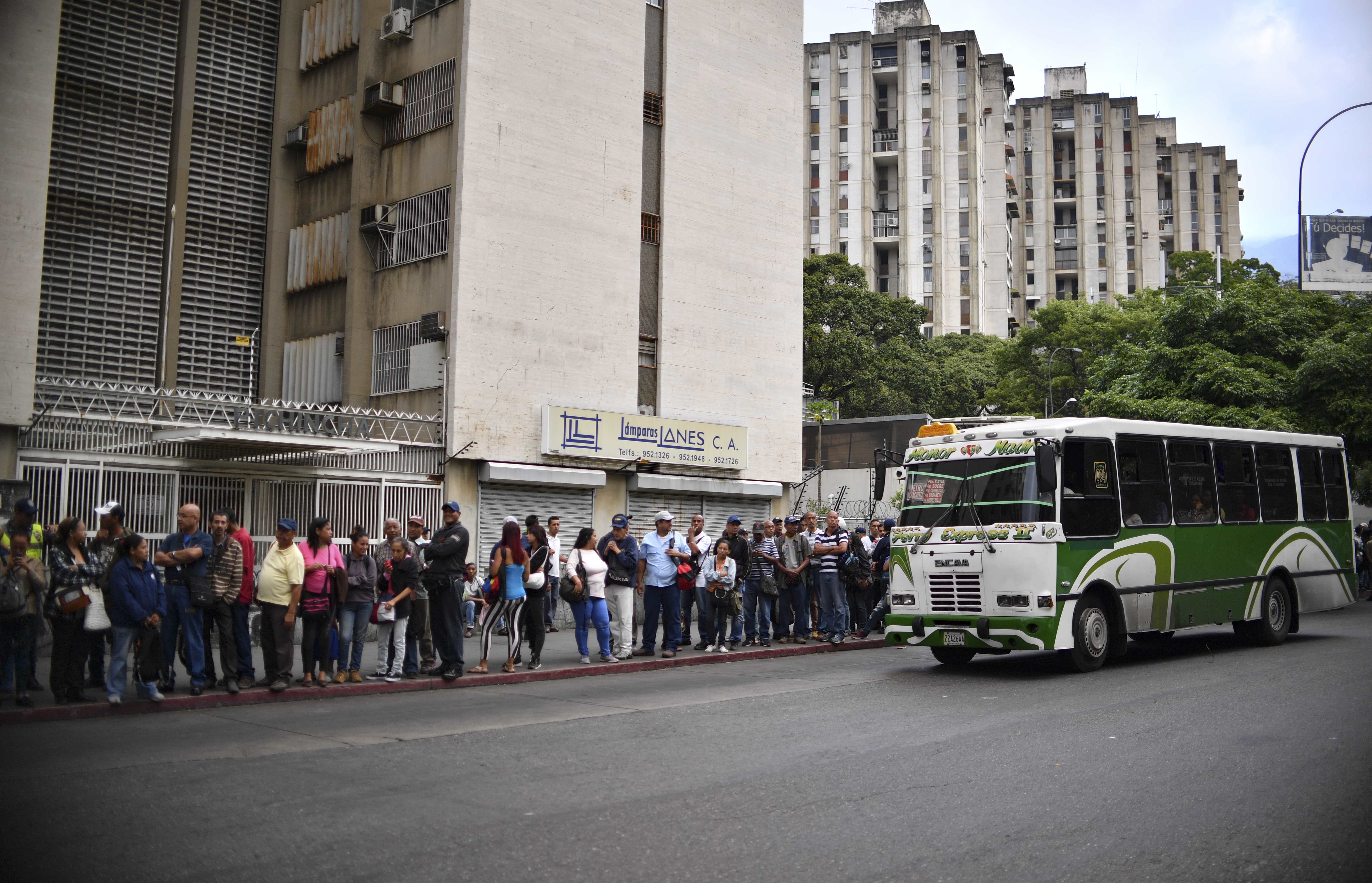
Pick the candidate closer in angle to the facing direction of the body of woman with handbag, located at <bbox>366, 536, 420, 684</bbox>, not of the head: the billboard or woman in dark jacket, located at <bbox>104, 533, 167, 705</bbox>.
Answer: the woman in dark jacket

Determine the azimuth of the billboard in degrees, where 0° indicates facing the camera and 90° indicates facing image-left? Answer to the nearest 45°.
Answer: approximately 0°

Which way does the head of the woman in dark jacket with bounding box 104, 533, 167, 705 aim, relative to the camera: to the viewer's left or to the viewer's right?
to the viewer's right

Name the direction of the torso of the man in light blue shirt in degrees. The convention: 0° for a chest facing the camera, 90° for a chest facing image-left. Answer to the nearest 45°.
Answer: approximately 0°

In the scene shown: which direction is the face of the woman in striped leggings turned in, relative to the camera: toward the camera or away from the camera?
away from the camera

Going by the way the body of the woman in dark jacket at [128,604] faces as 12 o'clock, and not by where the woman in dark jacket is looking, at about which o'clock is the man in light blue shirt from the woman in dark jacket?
The man in light blue shirt is roughly at 10 o'clock from the woman in dark jacket.

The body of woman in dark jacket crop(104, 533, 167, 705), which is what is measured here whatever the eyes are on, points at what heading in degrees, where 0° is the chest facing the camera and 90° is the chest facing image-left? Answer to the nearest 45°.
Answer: approximately 315°

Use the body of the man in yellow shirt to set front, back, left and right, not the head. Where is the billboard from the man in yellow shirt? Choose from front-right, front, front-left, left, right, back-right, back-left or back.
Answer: back-left

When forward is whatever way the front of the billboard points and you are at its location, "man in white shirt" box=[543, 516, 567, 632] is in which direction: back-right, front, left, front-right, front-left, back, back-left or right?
front-right

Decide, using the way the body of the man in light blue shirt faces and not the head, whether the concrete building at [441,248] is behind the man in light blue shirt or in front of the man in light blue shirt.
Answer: behind
